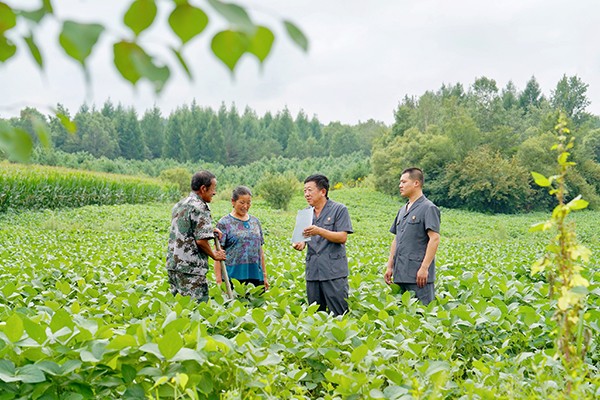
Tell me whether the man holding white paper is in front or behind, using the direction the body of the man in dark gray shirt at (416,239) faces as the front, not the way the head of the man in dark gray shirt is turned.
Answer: in front

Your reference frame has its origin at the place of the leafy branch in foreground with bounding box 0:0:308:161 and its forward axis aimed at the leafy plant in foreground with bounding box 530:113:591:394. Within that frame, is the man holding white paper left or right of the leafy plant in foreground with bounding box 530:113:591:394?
left

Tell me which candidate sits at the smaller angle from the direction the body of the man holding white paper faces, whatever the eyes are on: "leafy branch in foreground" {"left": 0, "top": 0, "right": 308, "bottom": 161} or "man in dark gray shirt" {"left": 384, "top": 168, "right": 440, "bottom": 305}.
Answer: the leafy branch in foreground

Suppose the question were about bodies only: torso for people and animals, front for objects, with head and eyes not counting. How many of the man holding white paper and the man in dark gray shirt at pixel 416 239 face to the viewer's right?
0

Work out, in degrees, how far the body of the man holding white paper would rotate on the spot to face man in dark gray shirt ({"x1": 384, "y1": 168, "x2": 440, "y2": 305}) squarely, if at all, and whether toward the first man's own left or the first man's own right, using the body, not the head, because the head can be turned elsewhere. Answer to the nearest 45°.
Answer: approximately 135° to the first man's own left

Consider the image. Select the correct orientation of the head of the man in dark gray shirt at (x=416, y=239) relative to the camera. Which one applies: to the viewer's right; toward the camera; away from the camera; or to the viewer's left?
to the viewer's left

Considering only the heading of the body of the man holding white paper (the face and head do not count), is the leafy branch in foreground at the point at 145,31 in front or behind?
in front

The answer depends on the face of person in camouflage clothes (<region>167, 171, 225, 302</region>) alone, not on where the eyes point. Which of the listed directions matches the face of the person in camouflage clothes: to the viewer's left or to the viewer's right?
to the viewer's right

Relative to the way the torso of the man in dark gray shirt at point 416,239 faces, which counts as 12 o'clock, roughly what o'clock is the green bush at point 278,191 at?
The green bush is roughly at 4 o'clock from the man in dark gray shirt.

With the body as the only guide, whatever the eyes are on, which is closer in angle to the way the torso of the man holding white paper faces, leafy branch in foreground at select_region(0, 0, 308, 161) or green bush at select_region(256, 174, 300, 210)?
the leafy branch in foreground

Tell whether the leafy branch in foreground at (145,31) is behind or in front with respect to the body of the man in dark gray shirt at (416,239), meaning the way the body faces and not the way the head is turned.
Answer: in front
